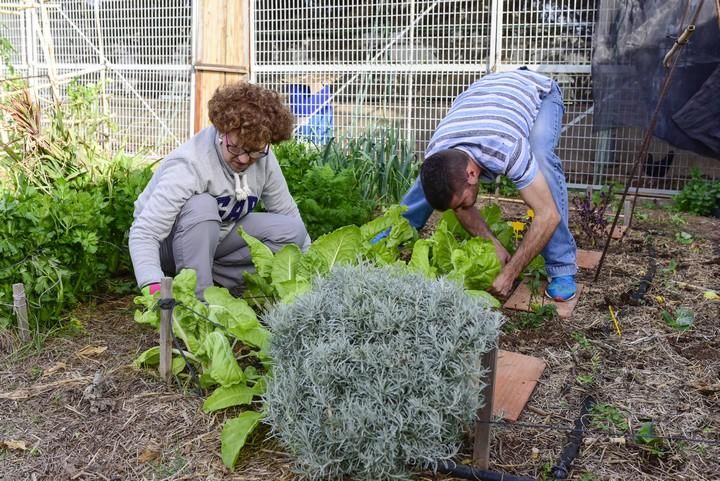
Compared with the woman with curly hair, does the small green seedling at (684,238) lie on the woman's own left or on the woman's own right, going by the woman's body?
on the woman's own left

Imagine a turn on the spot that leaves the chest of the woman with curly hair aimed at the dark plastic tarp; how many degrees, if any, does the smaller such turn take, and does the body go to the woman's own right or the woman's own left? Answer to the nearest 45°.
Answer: approximately 90° to the woman's own left

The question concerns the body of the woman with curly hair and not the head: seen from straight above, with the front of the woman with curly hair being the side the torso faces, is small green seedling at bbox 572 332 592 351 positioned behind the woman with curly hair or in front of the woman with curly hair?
in front

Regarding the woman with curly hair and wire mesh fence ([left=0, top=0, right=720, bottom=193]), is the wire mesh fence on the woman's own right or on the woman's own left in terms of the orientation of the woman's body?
on the woman's own left

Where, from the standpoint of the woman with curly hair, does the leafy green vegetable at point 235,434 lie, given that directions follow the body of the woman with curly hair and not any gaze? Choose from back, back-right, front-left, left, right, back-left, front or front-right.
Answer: front-right

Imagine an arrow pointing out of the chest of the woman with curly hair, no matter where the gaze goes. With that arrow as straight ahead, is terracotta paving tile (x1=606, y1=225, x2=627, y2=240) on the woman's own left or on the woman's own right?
on the woman's own left

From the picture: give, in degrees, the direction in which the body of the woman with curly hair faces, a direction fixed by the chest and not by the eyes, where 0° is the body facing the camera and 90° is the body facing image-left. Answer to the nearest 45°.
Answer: approximately 315°

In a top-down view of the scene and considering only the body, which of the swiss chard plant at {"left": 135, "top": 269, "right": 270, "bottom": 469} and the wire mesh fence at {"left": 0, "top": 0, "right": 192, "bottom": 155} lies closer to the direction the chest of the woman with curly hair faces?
the swiss chard plant

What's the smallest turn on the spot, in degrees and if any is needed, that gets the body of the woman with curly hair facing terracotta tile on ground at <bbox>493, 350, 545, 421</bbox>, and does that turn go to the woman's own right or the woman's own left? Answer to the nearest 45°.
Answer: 0° — they already face it

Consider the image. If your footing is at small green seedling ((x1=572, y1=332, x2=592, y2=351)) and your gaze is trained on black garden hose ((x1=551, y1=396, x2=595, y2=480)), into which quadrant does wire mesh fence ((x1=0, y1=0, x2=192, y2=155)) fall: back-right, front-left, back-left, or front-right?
back-right

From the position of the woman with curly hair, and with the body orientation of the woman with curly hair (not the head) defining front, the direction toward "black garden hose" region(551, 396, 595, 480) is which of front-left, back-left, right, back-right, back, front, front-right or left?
front

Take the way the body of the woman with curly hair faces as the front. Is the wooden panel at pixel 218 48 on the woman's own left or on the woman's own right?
on the woman's own left

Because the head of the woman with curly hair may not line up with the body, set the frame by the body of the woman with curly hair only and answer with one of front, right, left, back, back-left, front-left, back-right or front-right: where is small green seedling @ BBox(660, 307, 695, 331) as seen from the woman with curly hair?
front-left
